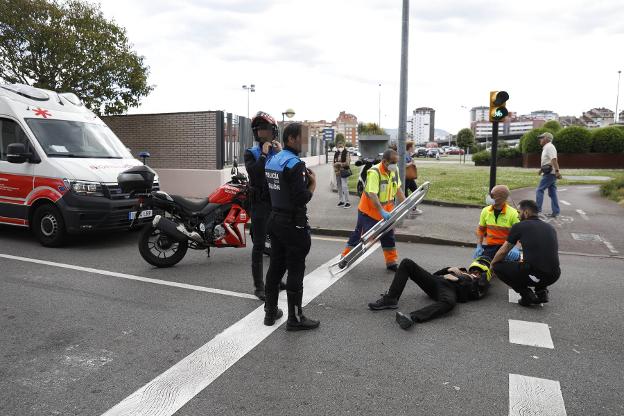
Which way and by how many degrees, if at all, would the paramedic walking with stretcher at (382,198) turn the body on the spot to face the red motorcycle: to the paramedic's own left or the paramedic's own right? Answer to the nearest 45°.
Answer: approximately 135° to the paramedic's own right

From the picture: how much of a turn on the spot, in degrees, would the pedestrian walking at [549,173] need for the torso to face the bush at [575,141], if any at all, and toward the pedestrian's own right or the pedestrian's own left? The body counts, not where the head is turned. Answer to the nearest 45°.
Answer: approximately 90° to the pedestrian's own right

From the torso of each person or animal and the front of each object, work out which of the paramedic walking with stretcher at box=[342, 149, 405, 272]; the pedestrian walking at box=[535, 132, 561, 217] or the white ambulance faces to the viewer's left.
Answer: the pedestrian walking at box=[535, 132, 561, 217]

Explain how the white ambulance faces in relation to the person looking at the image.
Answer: facing the viewer and to the right of the viewer

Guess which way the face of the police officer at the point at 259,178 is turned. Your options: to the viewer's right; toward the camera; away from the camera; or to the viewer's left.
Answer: toward the camera

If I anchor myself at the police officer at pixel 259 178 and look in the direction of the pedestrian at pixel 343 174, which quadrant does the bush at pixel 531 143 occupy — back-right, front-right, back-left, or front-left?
front-right

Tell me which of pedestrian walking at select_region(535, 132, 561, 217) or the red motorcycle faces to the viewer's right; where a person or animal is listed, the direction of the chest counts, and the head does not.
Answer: the red motorcycle

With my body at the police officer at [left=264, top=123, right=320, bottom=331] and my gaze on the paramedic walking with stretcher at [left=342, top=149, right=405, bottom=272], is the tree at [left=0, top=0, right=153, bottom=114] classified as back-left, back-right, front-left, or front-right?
front-left

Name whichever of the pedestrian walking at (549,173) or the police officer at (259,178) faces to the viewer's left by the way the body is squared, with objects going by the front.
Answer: the pedestrian walking

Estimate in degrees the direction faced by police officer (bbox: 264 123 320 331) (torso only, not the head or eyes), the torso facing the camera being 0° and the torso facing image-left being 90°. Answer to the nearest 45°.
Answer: approximately 225°

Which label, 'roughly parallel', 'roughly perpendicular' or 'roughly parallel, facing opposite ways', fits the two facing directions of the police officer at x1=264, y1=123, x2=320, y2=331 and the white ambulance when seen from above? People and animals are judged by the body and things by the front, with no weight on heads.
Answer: roughly perpendicular

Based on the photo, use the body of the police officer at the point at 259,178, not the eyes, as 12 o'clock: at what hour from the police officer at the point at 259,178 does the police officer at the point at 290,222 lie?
the police officer at the point at 290,222 is roughly at 1 o'clock from the police officer at the point at 259,178.
